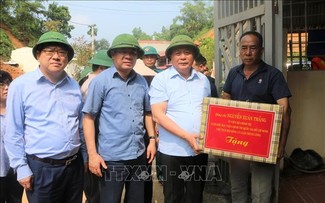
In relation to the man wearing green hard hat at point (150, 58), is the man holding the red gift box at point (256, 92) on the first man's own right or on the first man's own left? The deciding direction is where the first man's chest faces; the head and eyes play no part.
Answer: on the first man's own left

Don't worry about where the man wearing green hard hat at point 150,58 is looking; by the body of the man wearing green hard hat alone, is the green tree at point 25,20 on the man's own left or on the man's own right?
on the man's own right

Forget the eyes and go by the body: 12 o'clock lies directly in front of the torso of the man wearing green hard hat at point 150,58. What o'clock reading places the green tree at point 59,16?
The green tree is roughly at 4 o'clock from the man wearing green hard hat.

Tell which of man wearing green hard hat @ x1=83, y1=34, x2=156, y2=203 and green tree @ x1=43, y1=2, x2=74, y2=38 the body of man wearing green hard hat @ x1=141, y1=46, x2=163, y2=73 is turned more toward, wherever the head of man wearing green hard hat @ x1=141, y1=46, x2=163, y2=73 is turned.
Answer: the man wearing green hard hat

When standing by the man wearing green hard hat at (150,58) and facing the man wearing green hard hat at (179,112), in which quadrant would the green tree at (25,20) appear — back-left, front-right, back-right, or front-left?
back-right

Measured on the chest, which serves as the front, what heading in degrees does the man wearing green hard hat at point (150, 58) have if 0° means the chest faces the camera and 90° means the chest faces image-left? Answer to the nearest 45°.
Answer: approximately 45°

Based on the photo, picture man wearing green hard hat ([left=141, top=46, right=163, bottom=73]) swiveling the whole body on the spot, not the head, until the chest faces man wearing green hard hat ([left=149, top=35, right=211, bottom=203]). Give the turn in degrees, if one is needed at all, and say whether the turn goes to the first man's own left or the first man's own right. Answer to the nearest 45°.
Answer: approximately 45° to the first man's own left

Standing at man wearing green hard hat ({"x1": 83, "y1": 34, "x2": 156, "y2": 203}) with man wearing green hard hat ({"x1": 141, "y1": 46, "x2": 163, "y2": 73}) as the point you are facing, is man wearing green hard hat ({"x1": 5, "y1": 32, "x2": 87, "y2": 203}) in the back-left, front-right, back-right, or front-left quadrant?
back-left

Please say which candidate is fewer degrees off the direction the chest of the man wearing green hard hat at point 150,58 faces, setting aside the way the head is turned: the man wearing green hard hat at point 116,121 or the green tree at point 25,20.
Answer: the man wearing green hard hat
